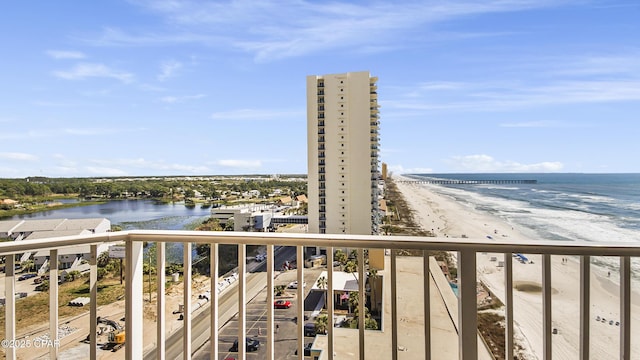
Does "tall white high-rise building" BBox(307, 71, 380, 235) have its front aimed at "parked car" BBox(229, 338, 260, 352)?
no
